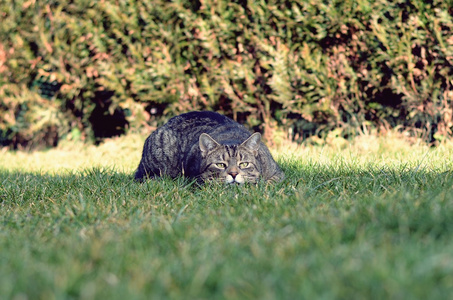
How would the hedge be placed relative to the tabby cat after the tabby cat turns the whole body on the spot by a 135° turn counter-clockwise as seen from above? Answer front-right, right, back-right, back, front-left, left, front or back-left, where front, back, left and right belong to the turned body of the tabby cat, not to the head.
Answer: front

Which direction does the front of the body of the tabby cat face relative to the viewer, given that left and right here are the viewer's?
facing the viewer and to the right of the viewer
